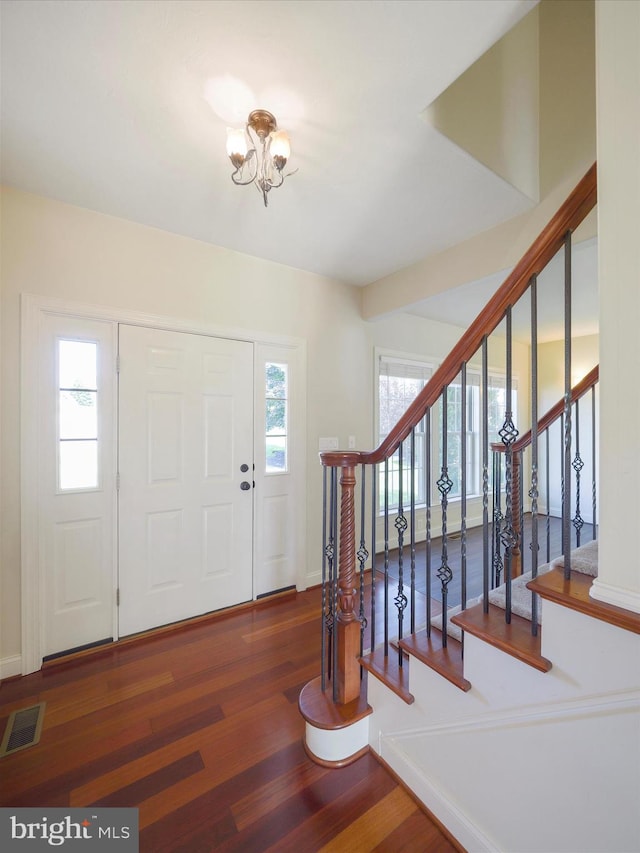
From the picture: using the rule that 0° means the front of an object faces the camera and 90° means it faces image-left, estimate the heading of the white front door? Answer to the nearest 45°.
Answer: approximately 315°

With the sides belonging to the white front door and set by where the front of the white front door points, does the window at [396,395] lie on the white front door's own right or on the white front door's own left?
on the white front door's own left
